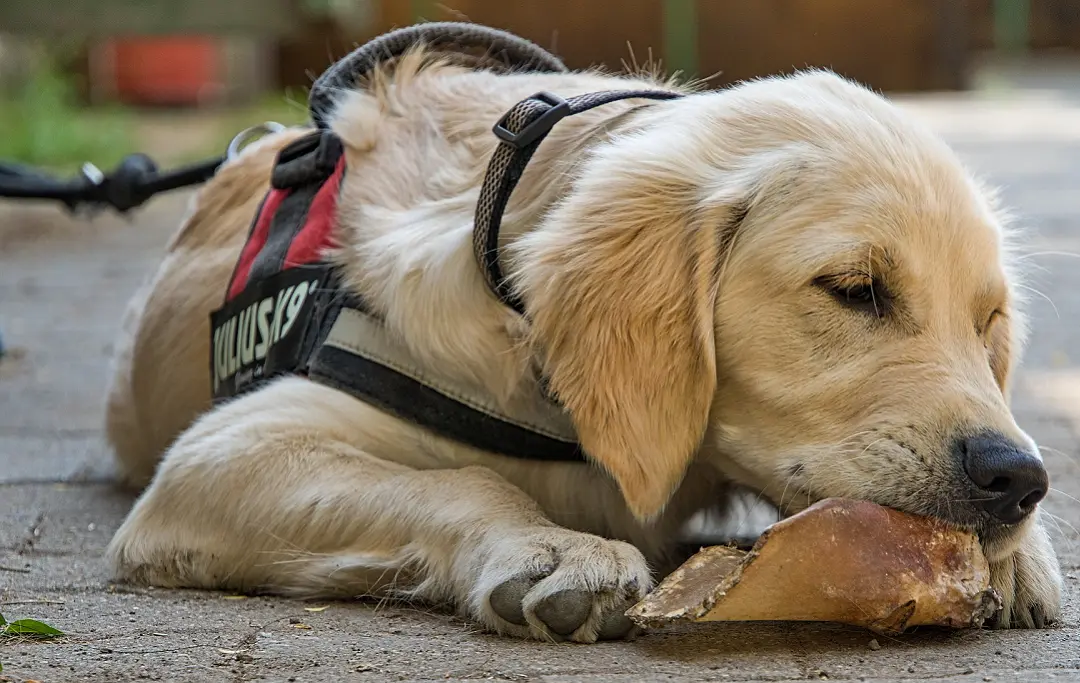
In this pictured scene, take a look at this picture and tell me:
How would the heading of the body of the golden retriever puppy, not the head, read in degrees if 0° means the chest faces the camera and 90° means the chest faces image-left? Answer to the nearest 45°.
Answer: approximately 315°

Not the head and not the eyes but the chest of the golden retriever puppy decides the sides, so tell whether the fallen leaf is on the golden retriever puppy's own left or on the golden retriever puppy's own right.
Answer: on the golden retriever puppy's own right

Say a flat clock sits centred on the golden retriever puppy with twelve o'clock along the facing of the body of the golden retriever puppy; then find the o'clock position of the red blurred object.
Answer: The red blurred object is roughly at 7 o'clock from the golden retriever puppy.
